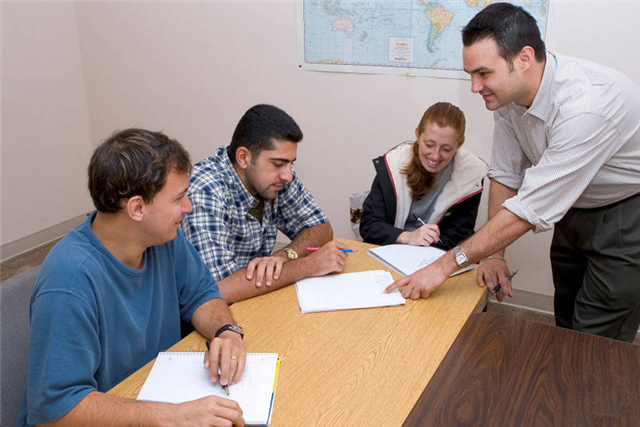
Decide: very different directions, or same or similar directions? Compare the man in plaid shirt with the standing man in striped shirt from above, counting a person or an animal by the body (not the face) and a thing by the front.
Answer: very different directions

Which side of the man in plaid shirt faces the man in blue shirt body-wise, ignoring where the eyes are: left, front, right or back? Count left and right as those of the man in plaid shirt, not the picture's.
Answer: right

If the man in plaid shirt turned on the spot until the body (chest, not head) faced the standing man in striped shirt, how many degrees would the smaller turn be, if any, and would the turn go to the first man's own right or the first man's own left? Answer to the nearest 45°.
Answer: approximately 45° to the first man's own left

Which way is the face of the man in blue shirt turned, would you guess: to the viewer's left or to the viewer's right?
to the viewer's right

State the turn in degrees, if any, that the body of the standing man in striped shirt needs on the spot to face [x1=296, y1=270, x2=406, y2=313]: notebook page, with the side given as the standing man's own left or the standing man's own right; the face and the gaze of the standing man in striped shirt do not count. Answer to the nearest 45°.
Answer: approximately 45° to the standing man's own left

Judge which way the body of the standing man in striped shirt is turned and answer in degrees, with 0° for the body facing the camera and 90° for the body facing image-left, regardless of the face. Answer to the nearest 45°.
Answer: approximately 90°

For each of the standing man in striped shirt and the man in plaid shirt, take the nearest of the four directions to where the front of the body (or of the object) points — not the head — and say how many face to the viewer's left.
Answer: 1

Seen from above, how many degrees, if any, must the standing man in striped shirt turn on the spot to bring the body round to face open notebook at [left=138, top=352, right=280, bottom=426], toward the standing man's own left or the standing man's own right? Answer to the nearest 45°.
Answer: approximately 45° to the standing man's own left

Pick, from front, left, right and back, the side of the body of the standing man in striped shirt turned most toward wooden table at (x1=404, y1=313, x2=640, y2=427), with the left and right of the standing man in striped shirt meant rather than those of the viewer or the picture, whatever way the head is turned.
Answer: left

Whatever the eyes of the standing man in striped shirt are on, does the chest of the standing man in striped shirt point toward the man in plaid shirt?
yes
